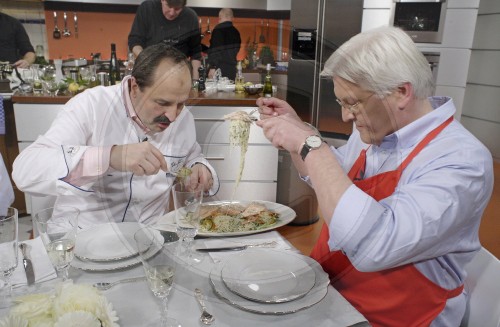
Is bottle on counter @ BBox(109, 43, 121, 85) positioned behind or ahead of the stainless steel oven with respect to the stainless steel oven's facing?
ahead

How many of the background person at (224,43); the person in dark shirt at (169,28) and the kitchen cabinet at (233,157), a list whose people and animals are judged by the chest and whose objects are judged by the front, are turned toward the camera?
2

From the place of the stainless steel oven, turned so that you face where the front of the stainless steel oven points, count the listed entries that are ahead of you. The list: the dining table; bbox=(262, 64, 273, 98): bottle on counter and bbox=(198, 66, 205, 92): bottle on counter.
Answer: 3

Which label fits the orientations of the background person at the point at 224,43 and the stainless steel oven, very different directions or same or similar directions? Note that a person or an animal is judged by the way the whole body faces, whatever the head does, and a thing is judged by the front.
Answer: very different directions

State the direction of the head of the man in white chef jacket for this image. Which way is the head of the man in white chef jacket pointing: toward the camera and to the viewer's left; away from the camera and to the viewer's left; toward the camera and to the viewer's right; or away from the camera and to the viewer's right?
toward the camera and to the viewer's right

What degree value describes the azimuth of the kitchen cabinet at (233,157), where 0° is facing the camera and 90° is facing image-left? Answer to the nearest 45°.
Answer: approximately 0°

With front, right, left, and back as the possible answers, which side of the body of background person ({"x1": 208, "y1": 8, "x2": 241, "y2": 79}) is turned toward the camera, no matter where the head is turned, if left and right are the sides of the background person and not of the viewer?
back

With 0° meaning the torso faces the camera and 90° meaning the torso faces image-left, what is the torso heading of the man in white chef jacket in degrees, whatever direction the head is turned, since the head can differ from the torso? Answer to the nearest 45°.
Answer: approximately 315°
